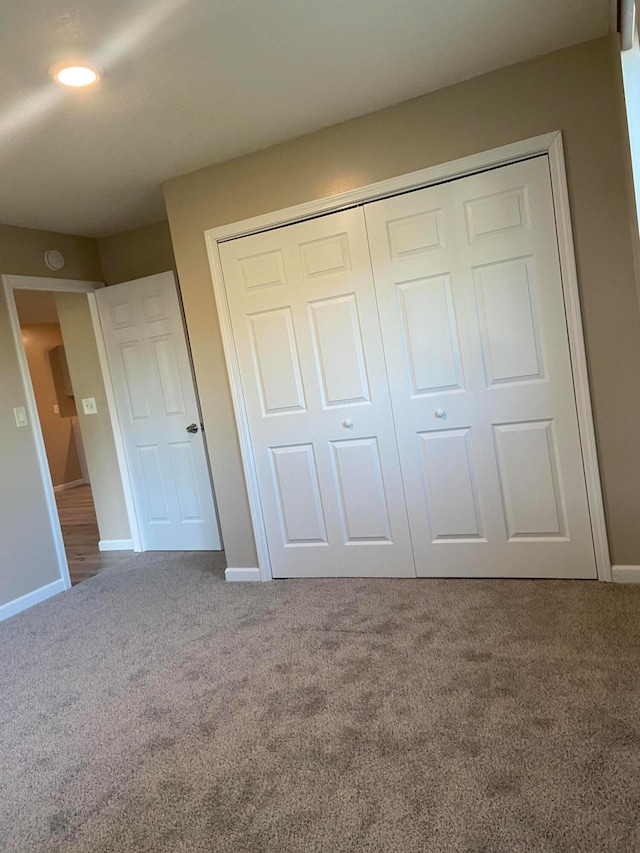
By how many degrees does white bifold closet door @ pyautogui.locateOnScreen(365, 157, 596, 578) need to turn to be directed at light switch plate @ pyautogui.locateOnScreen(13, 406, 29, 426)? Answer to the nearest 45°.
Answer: approximately 90° to its right

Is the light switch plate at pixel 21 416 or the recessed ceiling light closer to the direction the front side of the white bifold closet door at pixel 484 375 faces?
the recessed ceiling light

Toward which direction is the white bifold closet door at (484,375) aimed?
toward the camera

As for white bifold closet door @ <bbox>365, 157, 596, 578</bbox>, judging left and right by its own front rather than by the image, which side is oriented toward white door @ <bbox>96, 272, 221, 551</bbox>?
right

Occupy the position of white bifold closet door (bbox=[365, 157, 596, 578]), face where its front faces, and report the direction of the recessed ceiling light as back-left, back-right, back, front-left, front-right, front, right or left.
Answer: front-right

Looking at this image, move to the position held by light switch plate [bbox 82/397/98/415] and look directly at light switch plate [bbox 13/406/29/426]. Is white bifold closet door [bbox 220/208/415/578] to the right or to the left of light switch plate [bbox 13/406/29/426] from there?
left

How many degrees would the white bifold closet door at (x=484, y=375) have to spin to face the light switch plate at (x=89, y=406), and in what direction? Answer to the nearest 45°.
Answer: approximately 90° to its right
